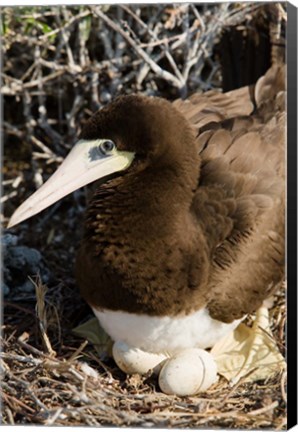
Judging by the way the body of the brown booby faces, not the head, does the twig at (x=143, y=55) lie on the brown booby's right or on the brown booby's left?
on the brown booby's right

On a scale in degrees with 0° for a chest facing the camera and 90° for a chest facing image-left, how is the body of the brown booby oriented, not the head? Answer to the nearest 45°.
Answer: approximately 45°
